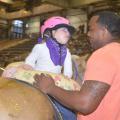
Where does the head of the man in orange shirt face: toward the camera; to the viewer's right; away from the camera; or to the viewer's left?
to the viewer's left

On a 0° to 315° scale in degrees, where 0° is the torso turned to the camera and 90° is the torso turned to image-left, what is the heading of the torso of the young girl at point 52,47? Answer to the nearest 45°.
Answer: approximately 315°
